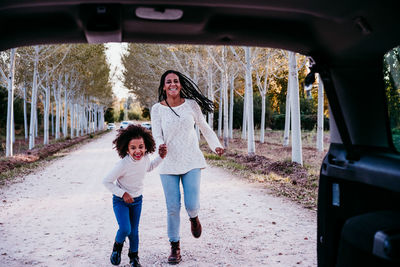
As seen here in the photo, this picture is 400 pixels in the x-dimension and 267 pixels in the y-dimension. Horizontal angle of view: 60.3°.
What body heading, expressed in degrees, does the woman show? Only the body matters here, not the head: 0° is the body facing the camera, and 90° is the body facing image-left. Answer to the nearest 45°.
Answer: approximately 0°

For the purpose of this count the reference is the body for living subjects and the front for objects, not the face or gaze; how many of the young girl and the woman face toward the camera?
2

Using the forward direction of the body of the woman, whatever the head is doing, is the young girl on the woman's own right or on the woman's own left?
on the woman's own right

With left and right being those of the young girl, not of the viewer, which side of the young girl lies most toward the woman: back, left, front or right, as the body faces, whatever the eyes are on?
left

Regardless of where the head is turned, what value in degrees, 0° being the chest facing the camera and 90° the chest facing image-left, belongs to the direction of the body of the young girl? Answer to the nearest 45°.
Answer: approximately 0°
